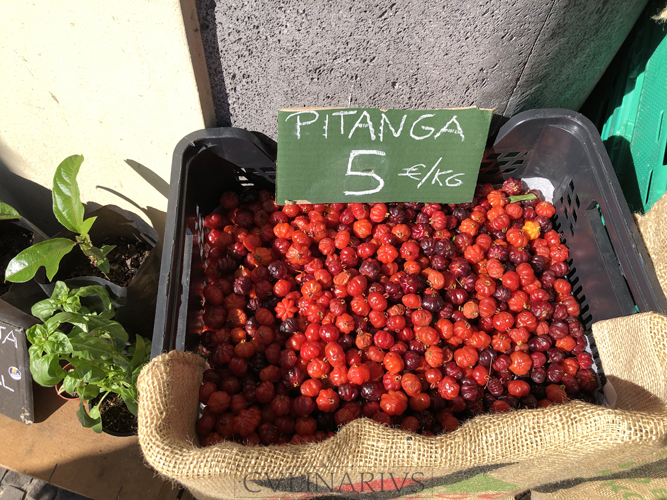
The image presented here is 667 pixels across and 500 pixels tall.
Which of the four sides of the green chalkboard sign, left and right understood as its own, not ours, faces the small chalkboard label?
right

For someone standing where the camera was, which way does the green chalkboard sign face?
facing the viewer

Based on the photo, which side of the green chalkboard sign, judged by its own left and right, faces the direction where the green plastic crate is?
left

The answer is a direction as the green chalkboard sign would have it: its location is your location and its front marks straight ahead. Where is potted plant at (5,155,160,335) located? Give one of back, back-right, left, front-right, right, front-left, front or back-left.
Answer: right

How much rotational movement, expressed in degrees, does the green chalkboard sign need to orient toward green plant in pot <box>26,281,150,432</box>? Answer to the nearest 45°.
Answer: approximately 90° to its right

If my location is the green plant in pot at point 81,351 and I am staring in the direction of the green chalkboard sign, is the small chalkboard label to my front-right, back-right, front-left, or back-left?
back-left

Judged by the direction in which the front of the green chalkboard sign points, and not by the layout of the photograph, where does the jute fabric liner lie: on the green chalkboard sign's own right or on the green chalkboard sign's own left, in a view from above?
on the green chalkboard sign's own left
